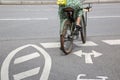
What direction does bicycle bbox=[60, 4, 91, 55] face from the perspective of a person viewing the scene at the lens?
facing away from the viewer and to the right of the viewer
